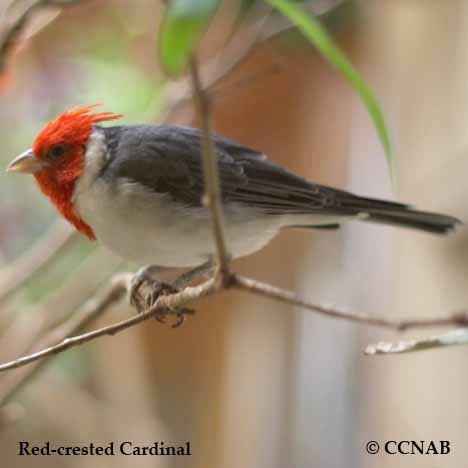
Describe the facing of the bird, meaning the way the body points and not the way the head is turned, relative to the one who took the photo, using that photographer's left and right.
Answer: facing to the left of the viewer

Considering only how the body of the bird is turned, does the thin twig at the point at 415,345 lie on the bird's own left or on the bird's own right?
on the bird's own left

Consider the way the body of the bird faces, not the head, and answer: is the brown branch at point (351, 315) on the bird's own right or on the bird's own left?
on the bird's own left
